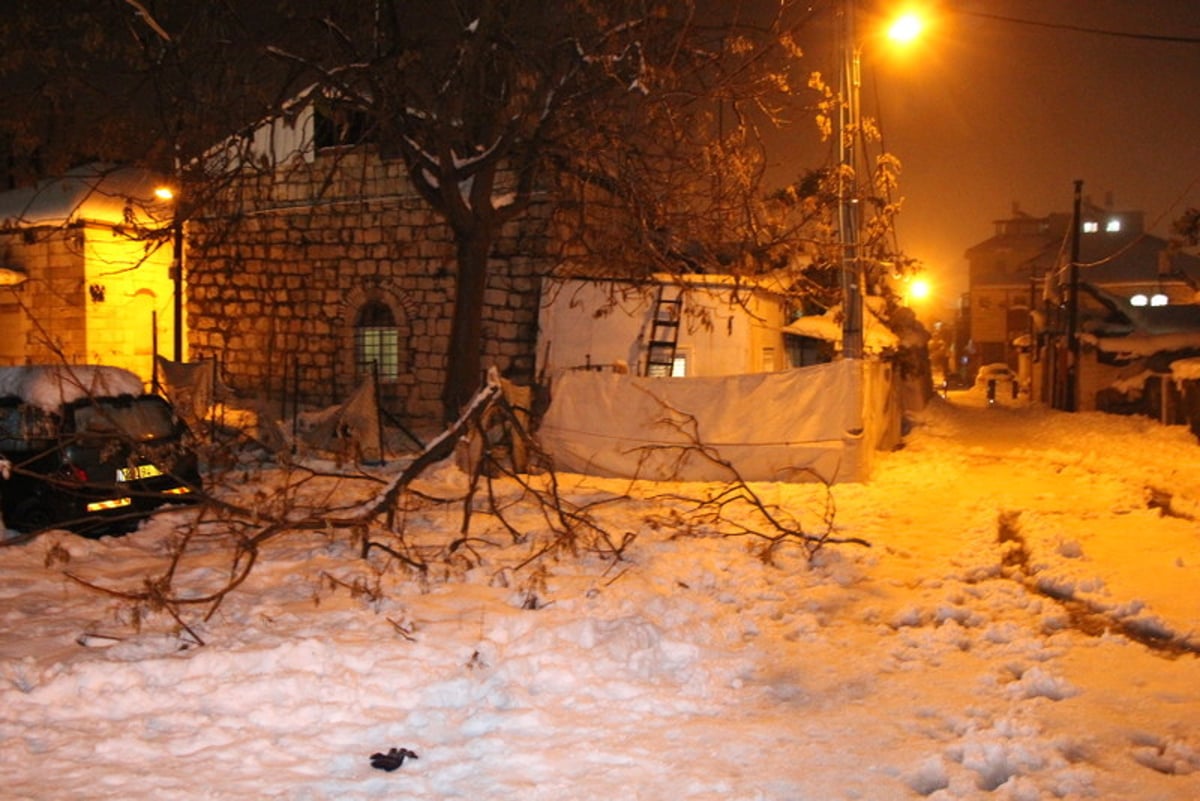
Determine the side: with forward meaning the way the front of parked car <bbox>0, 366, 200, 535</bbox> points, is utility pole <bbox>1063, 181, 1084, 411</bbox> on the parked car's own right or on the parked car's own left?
on the parked car's own right

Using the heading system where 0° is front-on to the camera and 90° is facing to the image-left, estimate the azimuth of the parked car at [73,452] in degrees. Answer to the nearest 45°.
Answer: approximately 135°

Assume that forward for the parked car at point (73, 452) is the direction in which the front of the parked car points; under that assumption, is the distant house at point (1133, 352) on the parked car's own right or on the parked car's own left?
on the parked car's own right

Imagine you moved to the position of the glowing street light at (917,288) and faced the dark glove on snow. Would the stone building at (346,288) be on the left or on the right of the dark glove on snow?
right

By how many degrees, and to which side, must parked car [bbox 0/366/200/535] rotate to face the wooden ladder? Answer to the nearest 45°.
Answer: approximately 90° to its right

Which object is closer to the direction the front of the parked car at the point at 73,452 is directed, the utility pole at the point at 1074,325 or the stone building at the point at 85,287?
the stone building
